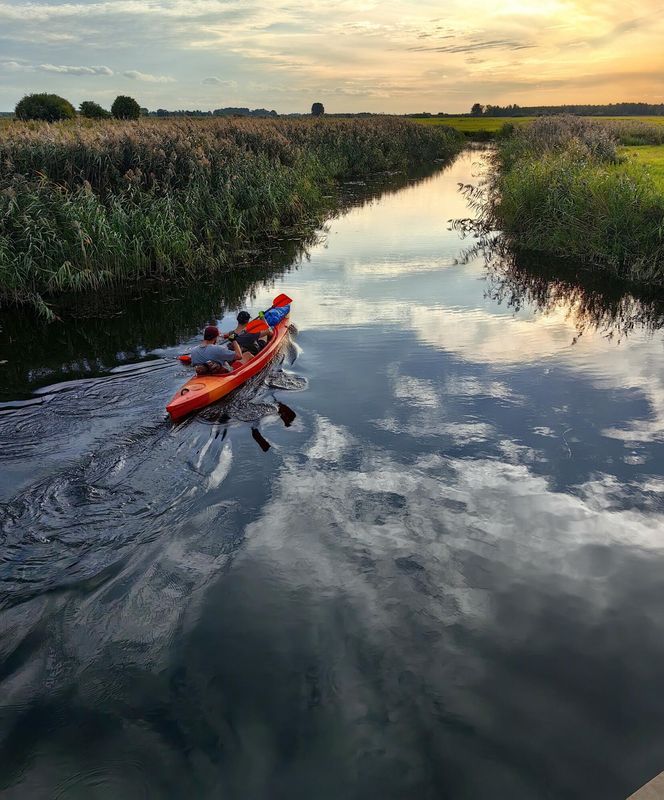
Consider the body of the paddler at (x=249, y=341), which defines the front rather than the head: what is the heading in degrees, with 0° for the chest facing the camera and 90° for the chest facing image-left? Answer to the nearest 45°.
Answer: approximately 225°

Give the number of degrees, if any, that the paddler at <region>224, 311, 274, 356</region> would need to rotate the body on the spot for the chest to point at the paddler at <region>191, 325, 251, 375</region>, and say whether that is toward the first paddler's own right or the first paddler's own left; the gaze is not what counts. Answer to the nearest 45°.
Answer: approximately 180°

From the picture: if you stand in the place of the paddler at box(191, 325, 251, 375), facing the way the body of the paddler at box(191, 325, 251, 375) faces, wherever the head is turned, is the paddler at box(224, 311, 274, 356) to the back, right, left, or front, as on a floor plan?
front

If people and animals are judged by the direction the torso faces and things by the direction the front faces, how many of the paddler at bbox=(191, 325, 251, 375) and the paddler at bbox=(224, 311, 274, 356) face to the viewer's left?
0

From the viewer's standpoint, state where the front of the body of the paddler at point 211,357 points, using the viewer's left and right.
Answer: facing away from the viewer and to the right of the viewer
